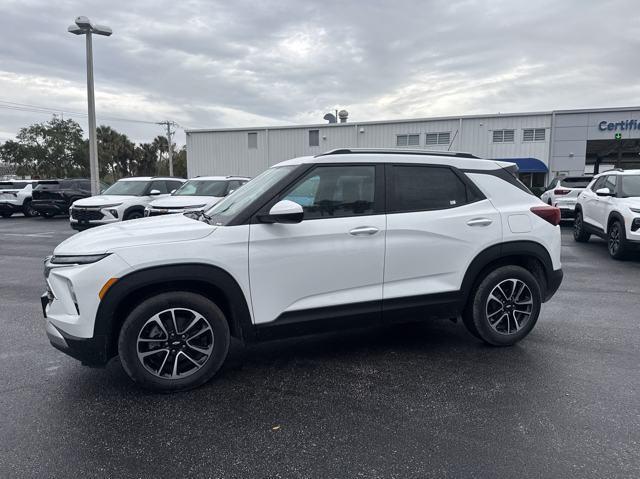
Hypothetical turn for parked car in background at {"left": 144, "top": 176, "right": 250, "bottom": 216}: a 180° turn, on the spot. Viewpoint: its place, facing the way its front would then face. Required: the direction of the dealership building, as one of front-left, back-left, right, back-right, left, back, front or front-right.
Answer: front

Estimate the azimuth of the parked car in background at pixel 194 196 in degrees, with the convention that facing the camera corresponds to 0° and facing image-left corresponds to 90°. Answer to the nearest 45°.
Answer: approximately 45°

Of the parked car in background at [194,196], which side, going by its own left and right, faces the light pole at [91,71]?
right

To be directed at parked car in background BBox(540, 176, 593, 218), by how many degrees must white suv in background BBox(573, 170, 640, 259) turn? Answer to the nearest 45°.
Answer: approximately 135° to its left

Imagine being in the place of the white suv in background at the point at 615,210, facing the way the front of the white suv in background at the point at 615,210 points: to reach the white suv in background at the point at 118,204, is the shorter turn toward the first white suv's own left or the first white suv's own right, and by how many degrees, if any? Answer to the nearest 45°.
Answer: approximately 135° to the first white suv's own right

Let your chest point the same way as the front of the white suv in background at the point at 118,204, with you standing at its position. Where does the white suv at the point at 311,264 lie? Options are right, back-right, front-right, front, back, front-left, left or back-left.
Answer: front-left

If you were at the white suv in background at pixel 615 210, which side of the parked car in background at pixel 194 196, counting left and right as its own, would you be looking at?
left

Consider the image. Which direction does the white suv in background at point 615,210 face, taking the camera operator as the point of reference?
facing the viewer and to the right of the viewer

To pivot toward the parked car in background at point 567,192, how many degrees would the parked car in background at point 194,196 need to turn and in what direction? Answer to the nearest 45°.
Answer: approximately 135° to its left

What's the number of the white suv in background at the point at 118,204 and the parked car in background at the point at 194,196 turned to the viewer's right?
0

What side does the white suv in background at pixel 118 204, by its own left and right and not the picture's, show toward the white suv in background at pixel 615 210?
left

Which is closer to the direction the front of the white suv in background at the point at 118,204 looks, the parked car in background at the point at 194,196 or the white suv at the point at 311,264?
the white suv

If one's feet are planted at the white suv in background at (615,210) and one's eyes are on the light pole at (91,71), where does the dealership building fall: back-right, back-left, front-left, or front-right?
front-right

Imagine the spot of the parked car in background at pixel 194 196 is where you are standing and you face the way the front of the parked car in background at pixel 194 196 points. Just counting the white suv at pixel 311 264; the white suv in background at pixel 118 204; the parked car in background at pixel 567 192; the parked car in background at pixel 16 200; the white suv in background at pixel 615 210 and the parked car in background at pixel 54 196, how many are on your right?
3

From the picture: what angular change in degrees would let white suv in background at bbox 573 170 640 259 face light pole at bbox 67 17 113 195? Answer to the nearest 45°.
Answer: approximately 135° to its right
